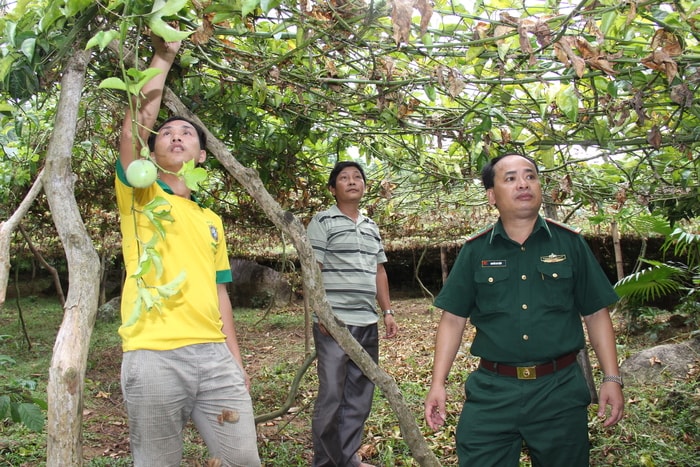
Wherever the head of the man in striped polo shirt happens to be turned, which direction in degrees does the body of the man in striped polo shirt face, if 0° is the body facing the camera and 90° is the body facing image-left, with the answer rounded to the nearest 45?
approximately 315°

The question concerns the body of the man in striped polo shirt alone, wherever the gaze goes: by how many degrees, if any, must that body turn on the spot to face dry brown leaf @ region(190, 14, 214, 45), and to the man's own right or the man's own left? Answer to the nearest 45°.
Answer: approximately 45° to the man's own right

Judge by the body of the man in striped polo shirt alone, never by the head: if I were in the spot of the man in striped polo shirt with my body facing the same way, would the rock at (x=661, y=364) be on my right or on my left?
on my left

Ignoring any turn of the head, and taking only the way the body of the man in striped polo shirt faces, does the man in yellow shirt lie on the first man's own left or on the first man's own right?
on the first man's own right

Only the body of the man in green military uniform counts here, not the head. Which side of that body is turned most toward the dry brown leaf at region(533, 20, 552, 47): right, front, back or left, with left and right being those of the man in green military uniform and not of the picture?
front

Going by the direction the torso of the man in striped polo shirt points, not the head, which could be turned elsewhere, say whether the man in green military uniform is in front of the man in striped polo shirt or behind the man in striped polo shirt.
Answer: in front

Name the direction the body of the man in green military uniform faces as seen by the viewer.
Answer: toward the camera

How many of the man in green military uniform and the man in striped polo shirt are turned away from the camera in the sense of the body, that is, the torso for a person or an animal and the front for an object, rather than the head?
0

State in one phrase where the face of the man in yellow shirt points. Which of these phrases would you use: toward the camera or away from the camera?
toward the camera
